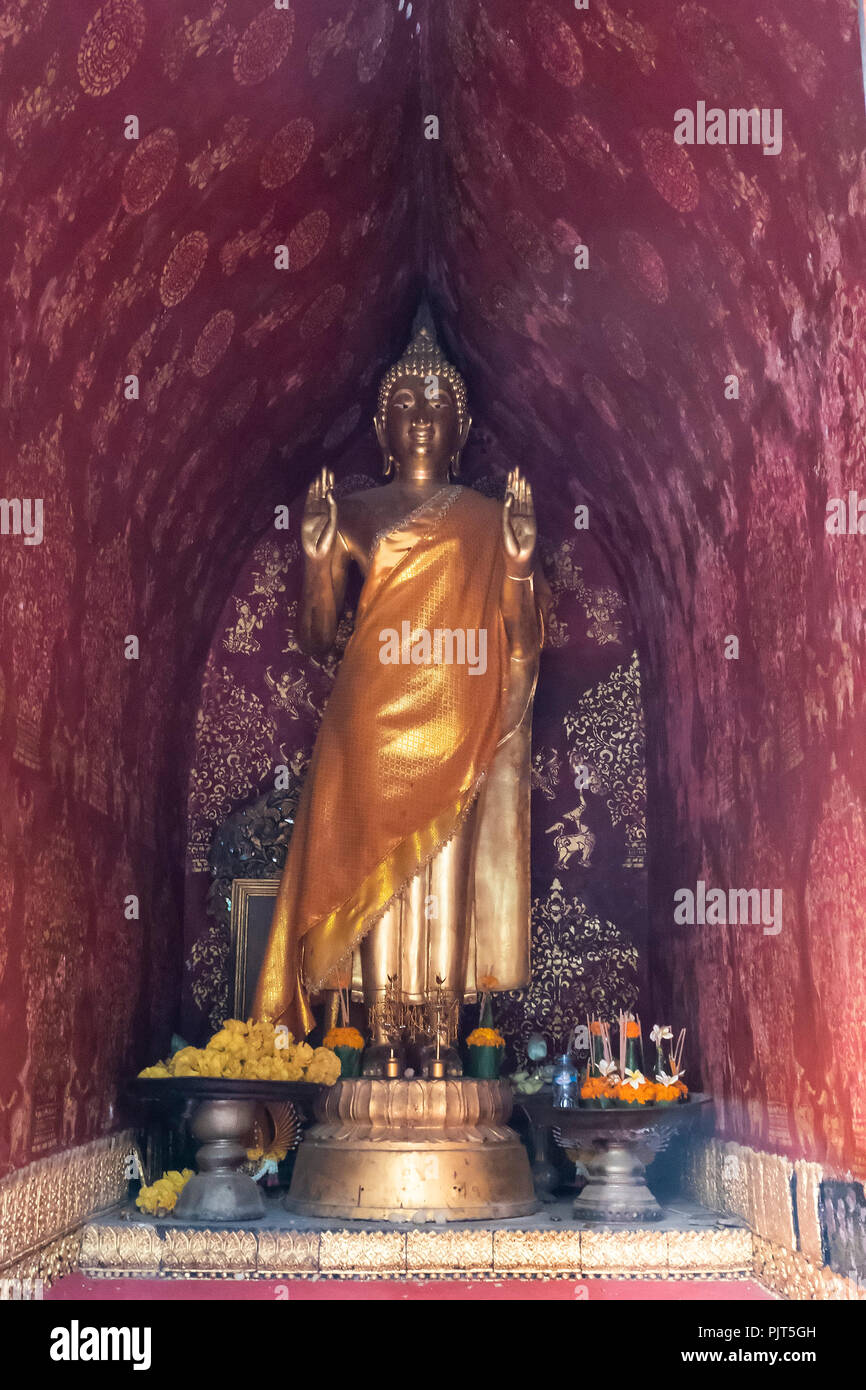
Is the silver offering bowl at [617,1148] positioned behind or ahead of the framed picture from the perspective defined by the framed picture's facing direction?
ahead

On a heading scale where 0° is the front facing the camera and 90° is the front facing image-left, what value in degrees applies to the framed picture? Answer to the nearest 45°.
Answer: approximately 0°

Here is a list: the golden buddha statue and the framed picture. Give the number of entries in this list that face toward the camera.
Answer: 2

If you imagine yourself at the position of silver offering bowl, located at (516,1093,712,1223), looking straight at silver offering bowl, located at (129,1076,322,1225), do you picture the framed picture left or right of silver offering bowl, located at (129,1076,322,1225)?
right

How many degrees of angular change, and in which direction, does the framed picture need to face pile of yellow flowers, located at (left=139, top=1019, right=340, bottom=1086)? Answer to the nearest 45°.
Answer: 0° — it already faces it

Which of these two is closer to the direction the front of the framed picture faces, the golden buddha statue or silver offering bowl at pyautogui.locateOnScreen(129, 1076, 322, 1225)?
the silver offering bowl

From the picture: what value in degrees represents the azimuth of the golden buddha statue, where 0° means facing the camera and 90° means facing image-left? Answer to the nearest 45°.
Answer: approximately 0°

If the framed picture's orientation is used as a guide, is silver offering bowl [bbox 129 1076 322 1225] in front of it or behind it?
in front
